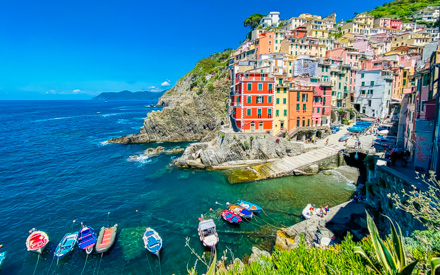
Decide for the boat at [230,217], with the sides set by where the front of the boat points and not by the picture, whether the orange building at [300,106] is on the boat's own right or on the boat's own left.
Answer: on the boat's own right

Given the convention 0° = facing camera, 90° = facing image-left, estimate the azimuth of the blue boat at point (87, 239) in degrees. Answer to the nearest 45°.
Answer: approximately 180°

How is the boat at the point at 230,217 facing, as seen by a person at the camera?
facing away from the viewer and to the left of the viewer

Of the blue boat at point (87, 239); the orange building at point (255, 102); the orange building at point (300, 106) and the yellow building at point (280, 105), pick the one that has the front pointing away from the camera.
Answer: the blue boat

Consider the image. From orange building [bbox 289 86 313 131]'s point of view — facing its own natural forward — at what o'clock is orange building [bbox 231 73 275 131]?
orange building [bbox 231 73 275 131] is roughly at 2 o'clock from orange building [bbox 289 86 313 131].

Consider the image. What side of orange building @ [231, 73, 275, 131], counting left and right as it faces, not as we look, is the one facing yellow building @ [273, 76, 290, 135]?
left

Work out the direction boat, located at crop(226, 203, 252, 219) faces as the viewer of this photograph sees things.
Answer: facing away from the viewer and to the left of the viewer

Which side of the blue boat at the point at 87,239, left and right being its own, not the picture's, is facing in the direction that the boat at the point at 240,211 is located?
right
